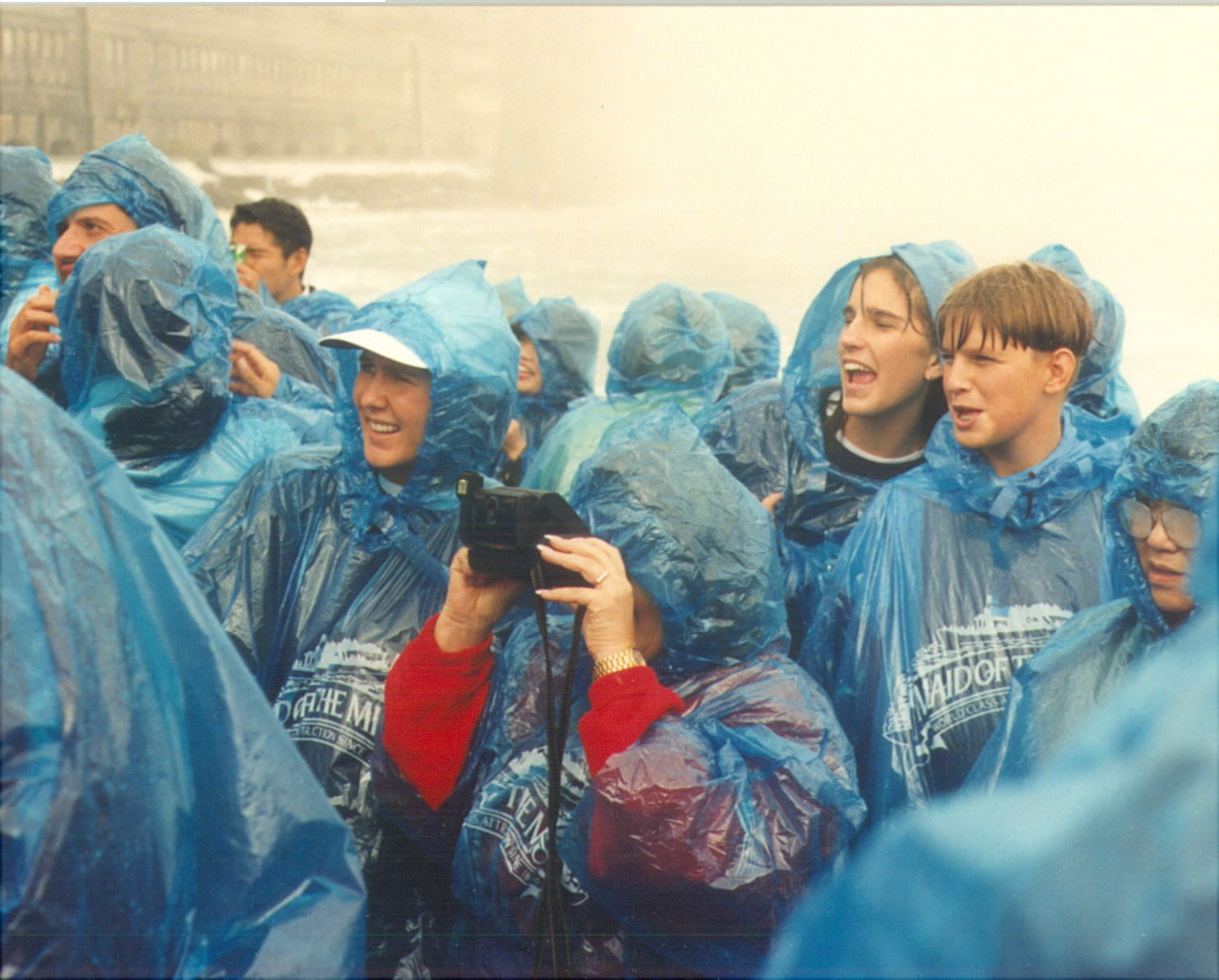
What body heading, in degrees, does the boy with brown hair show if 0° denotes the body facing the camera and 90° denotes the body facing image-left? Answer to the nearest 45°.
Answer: approximately 0°

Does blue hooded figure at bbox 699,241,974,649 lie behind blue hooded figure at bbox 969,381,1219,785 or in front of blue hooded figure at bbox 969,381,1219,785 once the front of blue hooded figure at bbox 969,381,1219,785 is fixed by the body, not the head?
behind

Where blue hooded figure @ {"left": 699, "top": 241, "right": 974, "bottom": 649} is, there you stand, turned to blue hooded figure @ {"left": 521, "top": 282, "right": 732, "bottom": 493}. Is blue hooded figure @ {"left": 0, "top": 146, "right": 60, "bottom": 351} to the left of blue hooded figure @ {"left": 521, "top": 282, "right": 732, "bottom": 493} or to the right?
left
